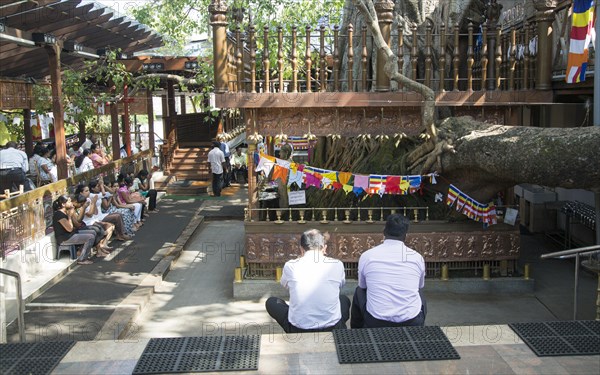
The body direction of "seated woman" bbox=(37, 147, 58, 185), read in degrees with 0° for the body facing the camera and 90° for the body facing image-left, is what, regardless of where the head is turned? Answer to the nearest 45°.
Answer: approximately 270°

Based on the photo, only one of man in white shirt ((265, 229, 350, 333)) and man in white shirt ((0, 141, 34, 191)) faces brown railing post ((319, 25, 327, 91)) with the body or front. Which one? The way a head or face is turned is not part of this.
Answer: man in white shirt ((265, 229, 350, 333))

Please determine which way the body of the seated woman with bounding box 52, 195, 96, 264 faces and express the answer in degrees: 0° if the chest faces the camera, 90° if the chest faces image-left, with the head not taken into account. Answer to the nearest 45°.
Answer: approximately 270°

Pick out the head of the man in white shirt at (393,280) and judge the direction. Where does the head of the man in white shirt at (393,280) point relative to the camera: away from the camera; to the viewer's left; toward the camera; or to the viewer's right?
away from the camera

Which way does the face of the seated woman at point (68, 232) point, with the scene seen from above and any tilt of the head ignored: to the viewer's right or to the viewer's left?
to the viewer's right

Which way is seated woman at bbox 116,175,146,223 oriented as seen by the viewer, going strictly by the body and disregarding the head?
to the viewer's right

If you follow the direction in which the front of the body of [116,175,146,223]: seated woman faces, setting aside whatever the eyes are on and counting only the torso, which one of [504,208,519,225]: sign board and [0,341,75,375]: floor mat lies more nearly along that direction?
the sign board

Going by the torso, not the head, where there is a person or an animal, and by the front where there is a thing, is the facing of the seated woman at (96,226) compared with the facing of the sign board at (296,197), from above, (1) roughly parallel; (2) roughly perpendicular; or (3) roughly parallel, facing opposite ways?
roughly perpendicular

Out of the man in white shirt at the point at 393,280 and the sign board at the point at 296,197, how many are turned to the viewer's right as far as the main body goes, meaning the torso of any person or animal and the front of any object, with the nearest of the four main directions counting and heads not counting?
0

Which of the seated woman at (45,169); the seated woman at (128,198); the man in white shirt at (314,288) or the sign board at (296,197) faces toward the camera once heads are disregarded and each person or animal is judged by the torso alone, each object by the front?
the sign board

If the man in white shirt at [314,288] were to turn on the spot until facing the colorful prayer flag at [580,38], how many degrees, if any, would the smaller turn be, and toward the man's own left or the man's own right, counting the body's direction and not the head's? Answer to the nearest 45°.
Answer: approximately 45° to the man's own right

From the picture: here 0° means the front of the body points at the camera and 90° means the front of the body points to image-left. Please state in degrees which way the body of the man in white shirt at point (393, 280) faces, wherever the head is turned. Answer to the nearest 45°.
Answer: approximately 180°

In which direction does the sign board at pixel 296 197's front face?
toward the camera

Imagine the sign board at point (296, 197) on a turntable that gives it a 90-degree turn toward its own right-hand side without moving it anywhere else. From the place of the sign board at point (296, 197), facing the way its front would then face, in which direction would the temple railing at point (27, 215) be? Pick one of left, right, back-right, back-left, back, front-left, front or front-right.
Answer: front

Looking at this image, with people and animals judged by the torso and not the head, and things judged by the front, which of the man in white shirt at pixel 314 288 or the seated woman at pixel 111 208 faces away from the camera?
the man in white shirt
